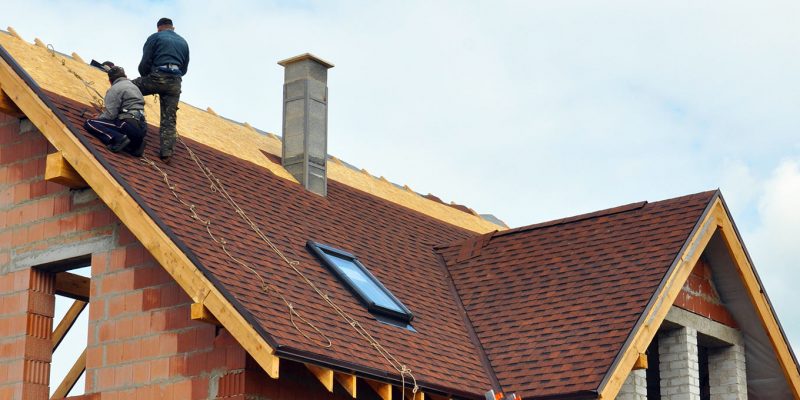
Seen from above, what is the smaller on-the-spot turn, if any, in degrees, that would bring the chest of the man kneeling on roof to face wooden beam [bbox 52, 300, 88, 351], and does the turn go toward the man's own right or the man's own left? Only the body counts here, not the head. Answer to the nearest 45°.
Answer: approximately 45° to the man's own right

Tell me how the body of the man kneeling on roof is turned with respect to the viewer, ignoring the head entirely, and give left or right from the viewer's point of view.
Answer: facing away from the viewer and to the left of the viewer

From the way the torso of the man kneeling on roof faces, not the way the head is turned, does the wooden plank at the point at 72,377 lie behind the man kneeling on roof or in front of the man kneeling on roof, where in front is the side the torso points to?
in front

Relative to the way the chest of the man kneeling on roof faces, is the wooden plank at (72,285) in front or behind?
in front

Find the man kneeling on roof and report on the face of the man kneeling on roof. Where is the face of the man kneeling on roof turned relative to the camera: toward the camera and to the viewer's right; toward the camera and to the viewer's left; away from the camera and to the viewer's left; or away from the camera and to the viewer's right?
away from the camera and to the viewer's left

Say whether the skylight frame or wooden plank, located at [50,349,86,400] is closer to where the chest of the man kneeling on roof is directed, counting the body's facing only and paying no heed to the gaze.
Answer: the wooden plank
